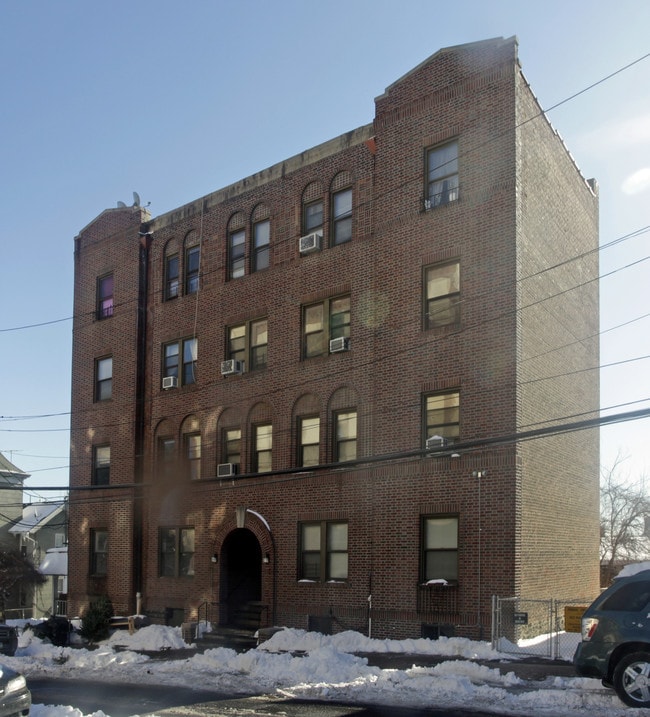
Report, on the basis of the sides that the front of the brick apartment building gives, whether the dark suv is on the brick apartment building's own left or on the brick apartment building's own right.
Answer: on the brick apartment building's own left

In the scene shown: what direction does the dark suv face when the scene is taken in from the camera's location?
facing to the right of the viewer

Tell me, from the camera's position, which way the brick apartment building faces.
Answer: facing the viewer and to the left of the viewer

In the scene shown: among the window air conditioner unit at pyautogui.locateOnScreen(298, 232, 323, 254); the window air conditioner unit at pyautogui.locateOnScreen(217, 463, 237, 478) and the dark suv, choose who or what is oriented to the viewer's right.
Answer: the dark suv

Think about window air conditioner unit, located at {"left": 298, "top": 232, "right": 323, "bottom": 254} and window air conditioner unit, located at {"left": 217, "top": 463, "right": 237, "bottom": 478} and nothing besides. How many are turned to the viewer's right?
0

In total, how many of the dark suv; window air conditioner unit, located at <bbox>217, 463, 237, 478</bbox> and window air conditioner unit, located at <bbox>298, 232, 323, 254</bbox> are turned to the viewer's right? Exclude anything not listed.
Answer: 1

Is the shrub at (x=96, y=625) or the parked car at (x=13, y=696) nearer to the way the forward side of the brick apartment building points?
the parked car

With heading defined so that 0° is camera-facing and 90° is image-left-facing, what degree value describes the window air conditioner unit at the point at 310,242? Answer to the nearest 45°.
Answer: approximately 45°

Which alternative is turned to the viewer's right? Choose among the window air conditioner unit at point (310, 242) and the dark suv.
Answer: the dark suv
